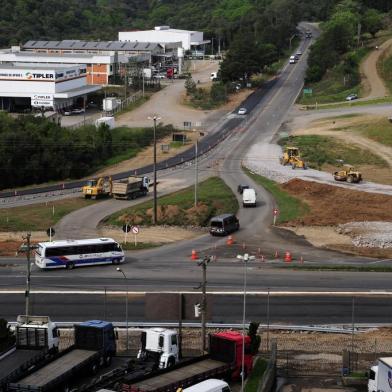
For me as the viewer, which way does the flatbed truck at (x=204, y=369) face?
facing away from the viewer and to the right of the viewer

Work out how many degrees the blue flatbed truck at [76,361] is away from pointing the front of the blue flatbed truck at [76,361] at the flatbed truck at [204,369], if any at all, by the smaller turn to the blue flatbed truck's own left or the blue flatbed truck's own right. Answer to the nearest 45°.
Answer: approximately 45° to the blue flatbed truck's own right

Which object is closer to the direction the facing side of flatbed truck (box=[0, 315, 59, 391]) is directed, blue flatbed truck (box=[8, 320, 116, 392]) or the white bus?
the white bus

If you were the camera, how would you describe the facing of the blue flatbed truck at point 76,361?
facing away from the viewer and to the right of the viewer

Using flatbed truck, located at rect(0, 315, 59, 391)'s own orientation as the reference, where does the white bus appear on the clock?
The white bus is roughly at 11 o'clock from the flatbed truck.

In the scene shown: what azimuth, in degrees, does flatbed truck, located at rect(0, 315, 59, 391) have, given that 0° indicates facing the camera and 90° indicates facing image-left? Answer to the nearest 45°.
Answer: approximately 225°

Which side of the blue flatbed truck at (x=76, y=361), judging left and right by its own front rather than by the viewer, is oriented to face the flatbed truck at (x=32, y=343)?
left

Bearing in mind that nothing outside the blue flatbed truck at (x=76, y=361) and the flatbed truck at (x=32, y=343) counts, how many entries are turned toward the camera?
0

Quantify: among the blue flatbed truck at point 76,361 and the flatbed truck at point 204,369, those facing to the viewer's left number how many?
0
